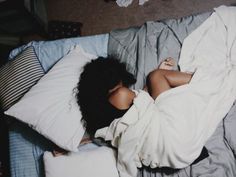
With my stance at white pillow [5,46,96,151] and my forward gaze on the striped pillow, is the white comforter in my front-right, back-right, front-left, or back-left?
back-right

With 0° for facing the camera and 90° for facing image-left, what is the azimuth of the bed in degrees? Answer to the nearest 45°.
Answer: approximately 270°
